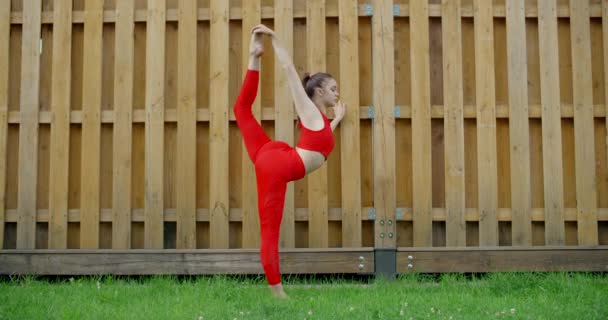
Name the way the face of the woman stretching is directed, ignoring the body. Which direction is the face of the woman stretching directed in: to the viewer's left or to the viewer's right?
to the viewer's right

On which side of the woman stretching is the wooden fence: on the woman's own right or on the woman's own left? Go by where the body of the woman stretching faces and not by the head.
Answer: on the woman's own left

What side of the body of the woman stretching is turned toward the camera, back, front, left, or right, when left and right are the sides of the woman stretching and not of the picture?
right
